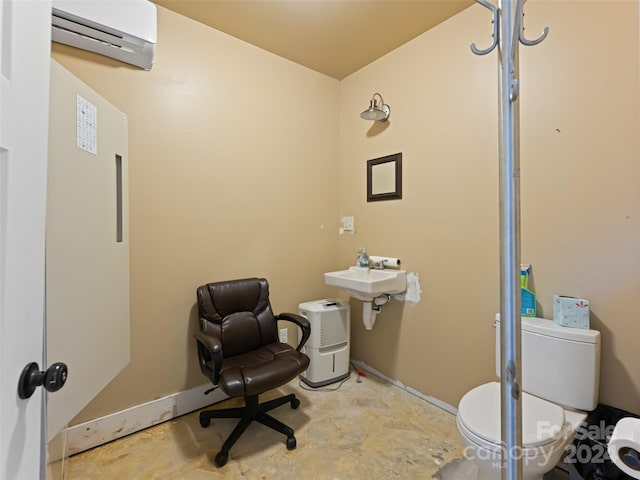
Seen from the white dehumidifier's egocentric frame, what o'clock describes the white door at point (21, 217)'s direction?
The white door is roughly at 2 o'clock from the white dehumidifier.

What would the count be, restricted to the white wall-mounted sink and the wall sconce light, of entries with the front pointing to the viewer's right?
0

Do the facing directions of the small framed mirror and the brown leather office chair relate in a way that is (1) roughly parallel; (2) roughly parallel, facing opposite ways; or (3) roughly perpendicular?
roughly perpendicular

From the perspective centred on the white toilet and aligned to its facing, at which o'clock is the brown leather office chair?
The brown leather office chair is roughly at 1 o'clock from the white toilet.

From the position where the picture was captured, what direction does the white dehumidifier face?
facing the viewer and to the right of the viewer

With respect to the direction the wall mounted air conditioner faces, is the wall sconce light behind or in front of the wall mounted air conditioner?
in front

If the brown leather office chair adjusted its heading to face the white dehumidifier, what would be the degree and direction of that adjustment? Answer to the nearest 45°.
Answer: approximately 90° to its left

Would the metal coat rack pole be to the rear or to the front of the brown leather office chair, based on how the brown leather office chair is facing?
to the front

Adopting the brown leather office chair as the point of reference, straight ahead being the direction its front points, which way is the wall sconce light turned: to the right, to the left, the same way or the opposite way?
to the right
